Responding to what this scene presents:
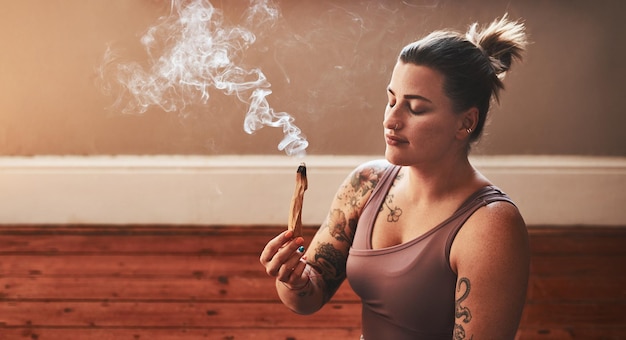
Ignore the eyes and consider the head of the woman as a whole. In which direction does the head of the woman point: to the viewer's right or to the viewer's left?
to the viewer's left

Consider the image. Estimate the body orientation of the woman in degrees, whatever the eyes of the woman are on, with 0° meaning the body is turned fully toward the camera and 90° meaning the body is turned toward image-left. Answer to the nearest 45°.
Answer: approximately 45°

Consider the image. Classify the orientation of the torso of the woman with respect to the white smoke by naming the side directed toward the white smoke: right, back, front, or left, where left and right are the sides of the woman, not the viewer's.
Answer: right
